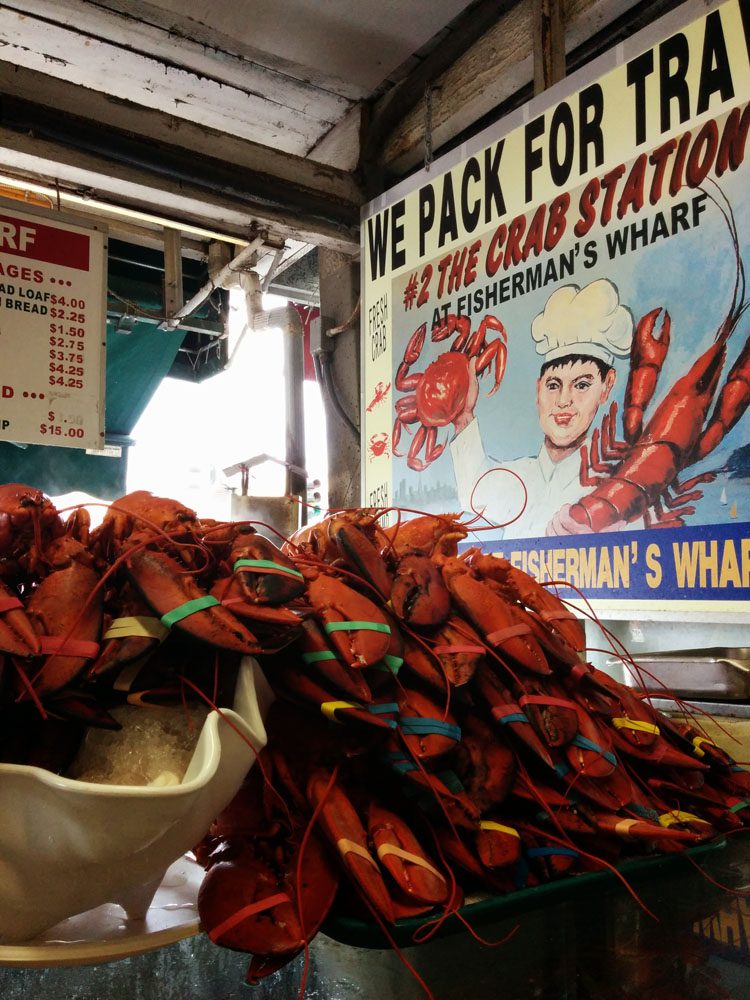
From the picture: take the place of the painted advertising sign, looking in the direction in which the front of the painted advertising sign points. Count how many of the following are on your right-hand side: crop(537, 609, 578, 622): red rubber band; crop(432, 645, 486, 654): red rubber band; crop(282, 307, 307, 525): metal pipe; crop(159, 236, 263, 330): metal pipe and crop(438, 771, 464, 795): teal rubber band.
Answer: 2

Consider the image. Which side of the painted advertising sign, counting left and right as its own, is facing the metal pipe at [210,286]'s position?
right

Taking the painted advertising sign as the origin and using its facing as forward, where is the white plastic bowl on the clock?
The white plastic bowl is roughly at 11 o'clock from the painted advertising sign.

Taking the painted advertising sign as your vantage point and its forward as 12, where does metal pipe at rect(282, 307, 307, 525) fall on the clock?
The metal pipe is roughly at 3 o'clock from the painted advertising sign.

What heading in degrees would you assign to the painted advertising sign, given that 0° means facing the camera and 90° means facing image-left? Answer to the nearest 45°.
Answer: approximately 45°

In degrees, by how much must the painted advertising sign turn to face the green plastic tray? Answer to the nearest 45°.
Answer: approximately 45° to its left

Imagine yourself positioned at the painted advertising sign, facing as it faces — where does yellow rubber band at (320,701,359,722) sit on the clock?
The yellow rubber band is roughly at 11 o'clock from the painted advertising sign.
